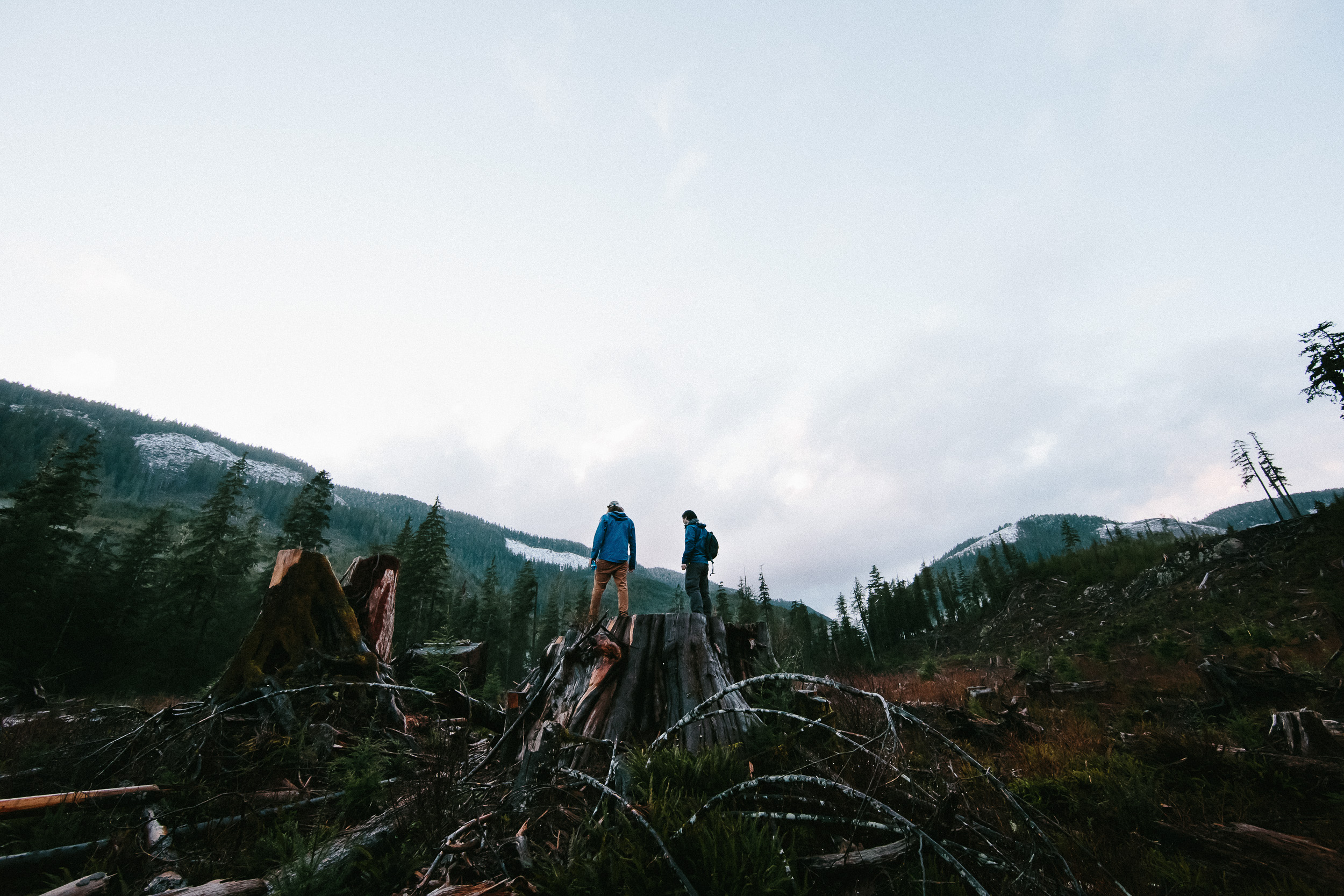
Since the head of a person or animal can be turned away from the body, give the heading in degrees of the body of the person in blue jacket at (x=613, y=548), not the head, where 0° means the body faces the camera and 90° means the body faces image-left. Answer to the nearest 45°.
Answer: approximately 180°

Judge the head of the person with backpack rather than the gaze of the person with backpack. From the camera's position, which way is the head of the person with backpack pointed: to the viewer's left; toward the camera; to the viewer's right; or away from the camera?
to the viewer's left

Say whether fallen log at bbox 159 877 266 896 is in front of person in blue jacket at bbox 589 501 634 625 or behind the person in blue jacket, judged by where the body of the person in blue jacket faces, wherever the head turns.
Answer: behind

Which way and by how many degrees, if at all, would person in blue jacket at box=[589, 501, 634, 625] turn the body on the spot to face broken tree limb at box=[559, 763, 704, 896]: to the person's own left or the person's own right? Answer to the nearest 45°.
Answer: approximately 180°

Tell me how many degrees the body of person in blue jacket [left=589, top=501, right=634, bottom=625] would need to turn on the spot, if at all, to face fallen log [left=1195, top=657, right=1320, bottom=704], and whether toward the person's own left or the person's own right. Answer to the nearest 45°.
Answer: approximately 90° to the person's own right

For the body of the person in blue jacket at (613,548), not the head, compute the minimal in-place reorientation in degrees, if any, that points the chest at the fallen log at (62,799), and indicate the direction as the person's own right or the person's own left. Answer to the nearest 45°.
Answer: approximately 135° to the person's own left

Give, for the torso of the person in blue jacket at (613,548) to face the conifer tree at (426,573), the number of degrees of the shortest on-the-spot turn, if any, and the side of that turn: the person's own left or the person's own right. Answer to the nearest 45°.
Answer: approximately 45° to the person's own left

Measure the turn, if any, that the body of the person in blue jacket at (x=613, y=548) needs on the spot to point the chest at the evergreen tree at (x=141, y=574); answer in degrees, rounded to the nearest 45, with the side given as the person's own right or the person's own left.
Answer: approximately 45° to the person's own left

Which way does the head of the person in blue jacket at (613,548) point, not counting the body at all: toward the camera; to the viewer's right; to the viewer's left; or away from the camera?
away from the camera

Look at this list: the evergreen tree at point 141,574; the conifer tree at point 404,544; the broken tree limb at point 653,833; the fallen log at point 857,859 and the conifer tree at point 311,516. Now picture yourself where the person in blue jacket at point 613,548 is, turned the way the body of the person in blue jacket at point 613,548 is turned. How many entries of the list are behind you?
2

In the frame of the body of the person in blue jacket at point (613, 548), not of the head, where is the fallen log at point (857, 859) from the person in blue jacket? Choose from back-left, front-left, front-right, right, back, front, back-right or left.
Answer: back

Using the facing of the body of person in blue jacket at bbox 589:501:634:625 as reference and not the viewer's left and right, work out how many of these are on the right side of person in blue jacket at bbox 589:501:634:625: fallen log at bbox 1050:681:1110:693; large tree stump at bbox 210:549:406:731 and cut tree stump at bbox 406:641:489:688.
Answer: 1

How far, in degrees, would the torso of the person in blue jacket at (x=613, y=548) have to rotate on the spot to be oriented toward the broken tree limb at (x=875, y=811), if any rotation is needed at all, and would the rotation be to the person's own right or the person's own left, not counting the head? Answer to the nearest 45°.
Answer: approximately 180°

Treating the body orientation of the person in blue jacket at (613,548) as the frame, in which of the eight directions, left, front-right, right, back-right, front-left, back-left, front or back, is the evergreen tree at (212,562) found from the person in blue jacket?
front-left

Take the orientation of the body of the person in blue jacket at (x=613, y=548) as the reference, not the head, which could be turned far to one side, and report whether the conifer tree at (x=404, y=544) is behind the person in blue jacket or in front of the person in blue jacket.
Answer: in front

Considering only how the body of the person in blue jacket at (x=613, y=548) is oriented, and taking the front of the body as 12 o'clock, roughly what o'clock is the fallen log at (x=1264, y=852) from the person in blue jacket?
The fallen log is roughly at 5 o'clock from the person in blue jacket.
